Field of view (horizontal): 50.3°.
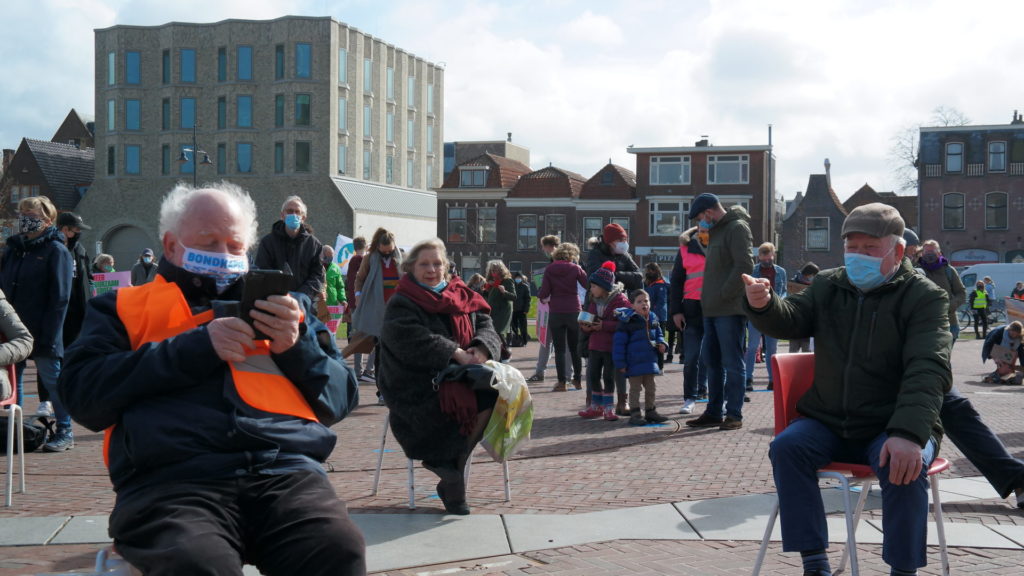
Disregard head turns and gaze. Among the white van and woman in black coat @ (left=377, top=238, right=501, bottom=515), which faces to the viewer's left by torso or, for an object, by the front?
the white van

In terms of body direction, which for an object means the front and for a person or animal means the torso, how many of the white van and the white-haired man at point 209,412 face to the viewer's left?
1

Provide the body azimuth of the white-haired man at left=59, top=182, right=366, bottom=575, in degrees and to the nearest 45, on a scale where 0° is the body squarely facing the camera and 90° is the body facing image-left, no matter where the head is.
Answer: approximately 315°

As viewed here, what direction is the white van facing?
to the viewer's left

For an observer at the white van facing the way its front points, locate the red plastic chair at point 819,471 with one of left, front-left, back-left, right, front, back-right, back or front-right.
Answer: left

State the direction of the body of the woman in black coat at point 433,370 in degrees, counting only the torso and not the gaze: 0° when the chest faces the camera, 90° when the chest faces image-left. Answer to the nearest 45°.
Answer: approximately 315°

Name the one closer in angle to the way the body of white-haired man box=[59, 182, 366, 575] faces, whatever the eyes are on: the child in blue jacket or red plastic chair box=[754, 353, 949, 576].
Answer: the red plastic chair

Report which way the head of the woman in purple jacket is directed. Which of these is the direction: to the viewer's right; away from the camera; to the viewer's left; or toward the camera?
away from the camera

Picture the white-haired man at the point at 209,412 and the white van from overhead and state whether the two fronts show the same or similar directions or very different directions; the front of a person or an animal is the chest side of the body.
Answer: very different directions

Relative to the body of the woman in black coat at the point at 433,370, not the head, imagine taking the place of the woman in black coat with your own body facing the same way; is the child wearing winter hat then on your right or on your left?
on your left

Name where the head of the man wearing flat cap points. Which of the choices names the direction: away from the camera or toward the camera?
toward the camera

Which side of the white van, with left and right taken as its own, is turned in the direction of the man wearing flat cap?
left
